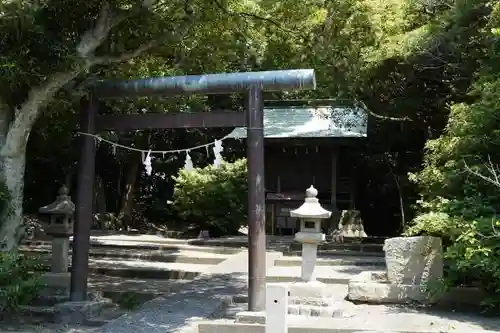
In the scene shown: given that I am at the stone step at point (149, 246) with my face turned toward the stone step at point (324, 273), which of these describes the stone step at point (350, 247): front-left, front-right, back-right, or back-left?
front-left

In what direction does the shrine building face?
toward the camera

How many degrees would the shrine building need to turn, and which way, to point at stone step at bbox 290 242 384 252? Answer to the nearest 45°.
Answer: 0° — it already faces it

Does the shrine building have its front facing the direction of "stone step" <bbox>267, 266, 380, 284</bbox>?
yes

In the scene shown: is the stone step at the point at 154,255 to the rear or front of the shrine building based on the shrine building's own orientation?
to the front

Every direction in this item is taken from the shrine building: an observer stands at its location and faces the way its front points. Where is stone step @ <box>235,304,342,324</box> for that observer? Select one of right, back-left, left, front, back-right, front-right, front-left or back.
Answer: front

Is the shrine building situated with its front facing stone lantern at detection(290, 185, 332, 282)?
yes

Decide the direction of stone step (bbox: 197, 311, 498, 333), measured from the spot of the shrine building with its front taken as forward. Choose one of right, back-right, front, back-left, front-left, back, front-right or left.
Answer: front

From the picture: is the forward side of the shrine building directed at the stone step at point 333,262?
yes

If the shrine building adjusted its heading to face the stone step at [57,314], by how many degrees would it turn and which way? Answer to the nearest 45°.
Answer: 0° — it already faces it

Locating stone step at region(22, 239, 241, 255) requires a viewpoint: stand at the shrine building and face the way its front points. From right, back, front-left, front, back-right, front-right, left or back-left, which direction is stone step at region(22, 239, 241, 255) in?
front-right

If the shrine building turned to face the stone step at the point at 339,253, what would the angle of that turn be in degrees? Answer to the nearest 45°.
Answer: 0° — it already faces it

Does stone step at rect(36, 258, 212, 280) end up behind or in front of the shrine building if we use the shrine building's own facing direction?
in front
